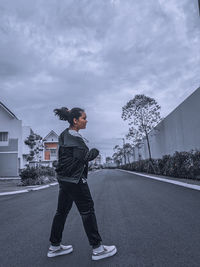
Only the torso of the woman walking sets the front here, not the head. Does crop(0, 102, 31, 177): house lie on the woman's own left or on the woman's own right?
on the woman's own left

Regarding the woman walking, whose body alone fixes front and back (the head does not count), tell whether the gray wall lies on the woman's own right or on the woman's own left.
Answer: on the woman's own left

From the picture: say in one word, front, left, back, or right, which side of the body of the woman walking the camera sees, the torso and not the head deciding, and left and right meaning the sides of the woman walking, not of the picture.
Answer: right

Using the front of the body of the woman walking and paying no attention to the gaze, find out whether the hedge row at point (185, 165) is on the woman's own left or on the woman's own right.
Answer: on the woman's own left

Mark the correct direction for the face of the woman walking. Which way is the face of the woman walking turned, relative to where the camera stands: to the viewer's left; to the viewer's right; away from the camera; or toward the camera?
to the viewer's right

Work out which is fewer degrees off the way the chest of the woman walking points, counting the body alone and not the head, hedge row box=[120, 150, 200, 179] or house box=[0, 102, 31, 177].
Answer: the hedge row

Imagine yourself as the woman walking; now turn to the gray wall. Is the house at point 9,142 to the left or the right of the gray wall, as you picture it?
left
